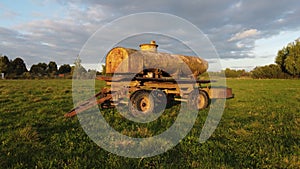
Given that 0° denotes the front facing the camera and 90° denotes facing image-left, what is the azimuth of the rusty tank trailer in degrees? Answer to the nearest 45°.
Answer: approximately 45°
